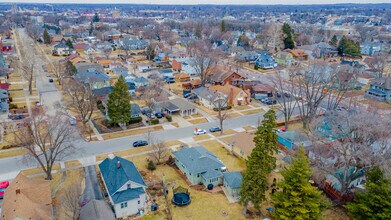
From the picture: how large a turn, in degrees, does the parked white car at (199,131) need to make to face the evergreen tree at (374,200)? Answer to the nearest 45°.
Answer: approximately 45° to its right

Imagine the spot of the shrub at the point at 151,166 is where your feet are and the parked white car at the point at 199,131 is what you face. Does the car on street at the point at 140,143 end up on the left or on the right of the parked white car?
left

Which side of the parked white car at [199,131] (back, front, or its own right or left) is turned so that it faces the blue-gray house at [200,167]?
right

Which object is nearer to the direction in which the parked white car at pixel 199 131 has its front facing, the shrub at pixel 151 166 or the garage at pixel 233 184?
the garage

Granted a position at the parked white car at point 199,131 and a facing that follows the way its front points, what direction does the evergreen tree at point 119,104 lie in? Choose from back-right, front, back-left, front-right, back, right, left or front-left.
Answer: back

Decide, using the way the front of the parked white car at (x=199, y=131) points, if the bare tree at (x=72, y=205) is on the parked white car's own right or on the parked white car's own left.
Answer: on the parked white car's own right

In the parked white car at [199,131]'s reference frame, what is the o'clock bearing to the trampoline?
The trampoline is roughly at 3 o'clock from the parked white car.

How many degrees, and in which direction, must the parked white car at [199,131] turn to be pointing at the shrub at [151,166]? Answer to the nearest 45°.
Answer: approximately 135° to its right

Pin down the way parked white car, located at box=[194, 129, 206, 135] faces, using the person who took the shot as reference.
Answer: facing to the right of the viewer
